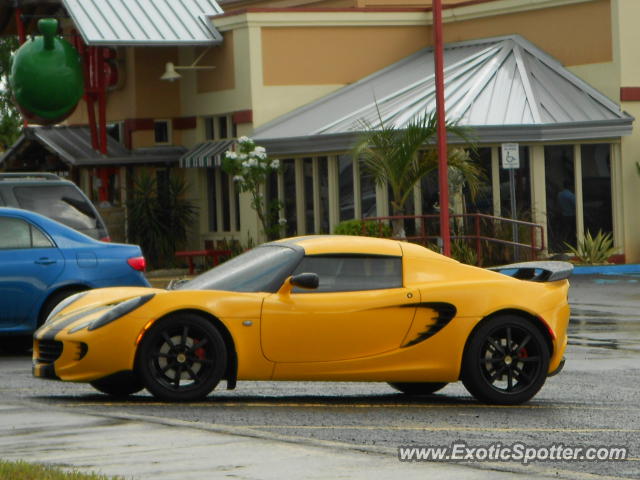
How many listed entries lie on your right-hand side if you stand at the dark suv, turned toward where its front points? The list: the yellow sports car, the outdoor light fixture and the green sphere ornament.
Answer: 2

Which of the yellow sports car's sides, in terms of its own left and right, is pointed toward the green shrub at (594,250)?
right

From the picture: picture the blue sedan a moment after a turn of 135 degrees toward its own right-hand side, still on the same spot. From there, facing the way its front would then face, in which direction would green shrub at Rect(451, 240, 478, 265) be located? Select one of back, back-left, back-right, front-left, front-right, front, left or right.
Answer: front

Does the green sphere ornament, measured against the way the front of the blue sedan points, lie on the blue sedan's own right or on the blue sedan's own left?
on the blue sedan's own right

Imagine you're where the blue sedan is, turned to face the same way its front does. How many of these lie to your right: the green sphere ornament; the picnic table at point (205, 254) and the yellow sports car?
2

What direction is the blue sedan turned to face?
to the viewer's left

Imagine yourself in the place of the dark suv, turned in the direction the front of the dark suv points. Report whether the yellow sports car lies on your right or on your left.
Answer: on your left

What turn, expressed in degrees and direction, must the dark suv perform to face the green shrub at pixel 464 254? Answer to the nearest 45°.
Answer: approximately 135° to its right

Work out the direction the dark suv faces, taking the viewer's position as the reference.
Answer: facing to the left of the viewer

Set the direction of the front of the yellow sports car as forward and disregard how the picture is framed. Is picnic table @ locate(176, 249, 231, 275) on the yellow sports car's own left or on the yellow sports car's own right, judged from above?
on the yellow sports car's own right

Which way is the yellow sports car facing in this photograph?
to the viewer's left

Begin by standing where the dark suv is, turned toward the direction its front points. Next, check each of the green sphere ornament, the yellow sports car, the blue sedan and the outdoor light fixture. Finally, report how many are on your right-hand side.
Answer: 2
